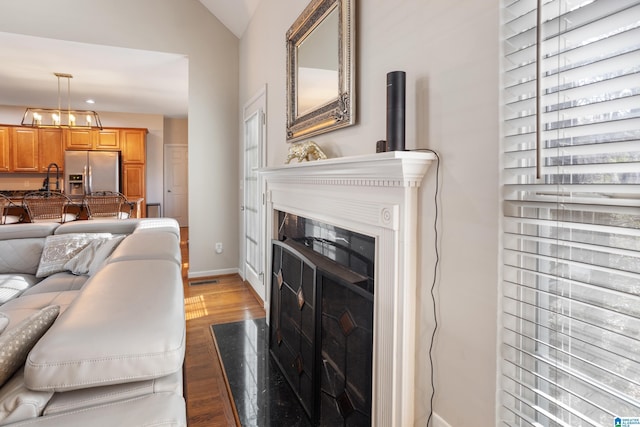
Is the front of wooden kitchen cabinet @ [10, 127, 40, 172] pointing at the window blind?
yes

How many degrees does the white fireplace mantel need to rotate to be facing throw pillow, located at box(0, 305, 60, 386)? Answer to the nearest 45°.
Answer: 0° — it already faces it

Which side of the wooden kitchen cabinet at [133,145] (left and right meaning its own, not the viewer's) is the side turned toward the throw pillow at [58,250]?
front

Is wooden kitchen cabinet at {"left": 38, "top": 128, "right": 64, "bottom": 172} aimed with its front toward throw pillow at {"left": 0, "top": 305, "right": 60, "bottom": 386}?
yes

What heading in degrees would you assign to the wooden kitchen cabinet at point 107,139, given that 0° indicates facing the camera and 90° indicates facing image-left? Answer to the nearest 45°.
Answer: approximately 0°

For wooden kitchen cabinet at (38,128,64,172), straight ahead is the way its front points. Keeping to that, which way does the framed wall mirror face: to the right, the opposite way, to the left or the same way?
to the right
